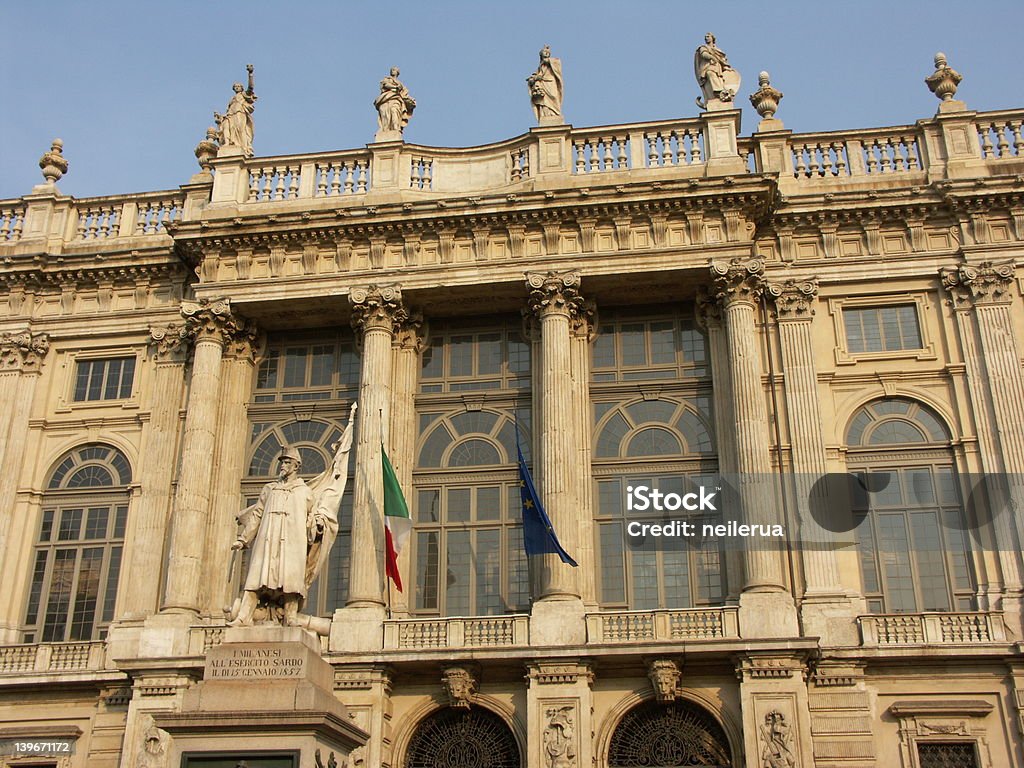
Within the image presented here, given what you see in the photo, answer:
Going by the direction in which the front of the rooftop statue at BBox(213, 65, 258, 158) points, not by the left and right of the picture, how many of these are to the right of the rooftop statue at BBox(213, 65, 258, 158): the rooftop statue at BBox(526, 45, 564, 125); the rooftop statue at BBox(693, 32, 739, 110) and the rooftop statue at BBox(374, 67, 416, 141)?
0

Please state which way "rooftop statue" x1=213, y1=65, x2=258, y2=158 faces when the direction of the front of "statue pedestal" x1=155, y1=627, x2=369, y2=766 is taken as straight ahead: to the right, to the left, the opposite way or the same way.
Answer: the same way

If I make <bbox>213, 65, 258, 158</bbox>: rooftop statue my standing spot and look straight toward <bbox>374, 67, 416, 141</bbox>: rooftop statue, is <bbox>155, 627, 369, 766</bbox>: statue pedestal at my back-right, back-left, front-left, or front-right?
front-right

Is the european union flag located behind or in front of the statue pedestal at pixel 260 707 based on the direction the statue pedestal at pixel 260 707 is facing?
behind

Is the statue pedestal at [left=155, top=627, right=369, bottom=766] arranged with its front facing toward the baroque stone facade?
no

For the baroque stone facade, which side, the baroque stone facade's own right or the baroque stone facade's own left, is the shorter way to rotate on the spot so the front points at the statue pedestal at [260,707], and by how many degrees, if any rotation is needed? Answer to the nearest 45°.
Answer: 0° — it already faces it

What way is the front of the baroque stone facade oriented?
toward the camera

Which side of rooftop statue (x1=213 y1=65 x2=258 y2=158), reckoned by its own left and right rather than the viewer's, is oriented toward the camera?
front

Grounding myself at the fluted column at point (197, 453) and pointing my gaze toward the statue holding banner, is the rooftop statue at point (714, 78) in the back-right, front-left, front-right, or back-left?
front-left

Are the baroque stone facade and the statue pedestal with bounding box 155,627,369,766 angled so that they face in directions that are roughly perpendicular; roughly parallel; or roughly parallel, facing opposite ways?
roughly parallel

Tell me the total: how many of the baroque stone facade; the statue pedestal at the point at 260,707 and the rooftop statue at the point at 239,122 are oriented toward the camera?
3

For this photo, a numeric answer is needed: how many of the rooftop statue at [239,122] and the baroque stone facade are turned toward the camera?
2

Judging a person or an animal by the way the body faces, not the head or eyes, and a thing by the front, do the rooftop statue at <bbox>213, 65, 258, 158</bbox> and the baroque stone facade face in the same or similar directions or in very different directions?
same or similar directions
